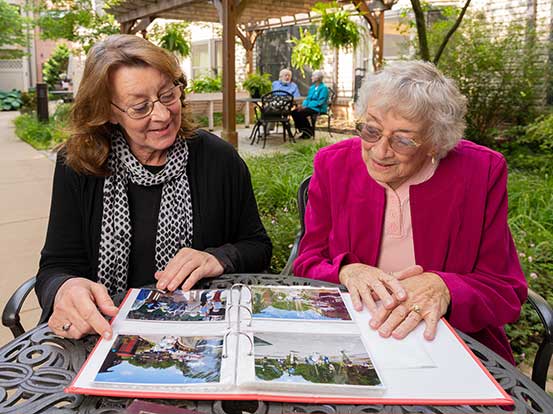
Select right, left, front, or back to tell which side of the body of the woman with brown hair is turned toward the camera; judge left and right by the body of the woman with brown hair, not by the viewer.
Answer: front

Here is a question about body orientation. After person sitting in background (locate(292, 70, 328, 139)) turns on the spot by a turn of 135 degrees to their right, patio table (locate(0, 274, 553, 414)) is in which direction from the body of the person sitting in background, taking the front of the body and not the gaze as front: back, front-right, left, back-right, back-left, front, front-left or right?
back-right

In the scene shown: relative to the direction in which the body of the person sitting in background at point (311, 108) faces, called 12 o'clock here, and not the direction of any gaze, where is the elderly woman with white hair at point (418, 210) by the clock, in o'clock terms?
The elderly woman with white hair is roughly at 9 o'clock from the person sitting in background.

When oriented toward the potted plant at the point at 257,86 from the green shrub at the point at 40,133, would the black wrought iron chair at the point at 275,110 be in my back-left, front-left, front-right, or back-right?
front-right

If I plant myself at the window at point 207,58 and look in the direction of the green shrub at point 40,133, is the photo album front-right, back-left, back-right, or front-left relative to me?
front-left

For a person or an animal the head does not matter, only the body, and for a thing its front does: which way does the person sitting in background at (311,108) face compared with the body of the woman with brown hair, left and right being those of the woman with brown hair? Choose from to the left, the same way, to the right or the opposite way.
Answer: to the right

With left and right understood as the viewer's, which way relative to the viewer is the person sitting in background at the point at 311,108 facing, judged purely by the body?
facing to the left of the viewer

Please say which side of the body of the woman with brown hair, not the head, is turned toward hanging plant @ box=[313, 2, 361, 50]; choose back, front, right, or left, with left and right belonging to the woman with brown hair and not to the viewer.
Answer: back

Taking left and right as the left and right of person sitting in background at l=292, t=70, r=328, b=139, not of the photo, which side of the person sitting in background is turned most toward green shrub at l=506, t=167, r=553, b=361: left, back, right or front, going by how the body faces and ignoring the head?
left

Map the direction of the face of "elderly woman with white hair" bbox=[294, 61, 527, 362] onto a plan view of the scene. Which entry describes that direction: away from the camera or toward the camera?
toward the camera

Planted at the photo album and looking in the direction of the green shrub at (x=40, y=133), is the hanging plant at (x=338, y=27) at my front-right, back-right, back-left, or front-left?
front-right

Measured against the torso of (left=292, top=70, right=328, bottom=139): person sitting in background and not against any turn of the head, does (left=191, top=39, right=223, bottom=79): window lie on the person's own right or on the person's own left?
on the person's own right

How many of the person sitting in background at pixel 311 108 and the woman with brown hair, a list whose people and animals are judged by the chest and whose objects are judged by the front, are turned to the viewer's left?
1

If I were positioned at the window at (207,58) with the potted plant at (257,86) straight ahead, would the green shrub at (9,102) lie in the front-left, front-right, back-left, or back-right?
back-right

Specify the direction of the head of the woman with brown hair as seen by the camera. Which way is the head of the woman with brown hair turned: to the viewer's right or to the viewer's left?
to the viewer's right
